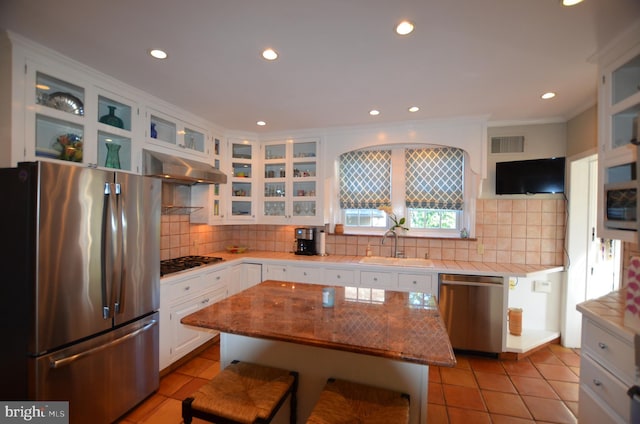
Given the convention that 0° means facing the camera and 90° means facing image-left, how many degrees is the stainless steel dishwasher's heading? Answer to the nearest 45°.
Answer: approximately 0°

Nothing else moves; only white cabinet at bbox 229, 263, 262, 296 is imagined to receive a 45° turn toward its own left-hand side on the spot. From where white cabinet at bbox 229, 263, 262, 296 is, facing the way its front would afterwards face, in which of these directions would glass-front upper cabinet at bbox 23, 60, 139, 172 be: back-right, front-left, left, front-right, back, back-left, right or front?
back-right

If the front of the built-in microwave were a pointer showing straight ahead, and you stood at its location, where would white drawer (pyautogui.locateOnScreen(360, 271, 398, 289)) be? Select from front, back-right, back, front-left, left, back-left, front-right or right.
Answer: front-right

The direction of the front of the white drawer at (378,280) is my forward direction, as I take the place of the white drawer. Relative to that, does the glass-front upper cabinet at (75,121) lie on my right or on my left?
on my right

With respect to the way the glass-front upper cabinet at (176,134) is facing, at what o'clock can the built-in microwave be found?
The built-in microwave is roughly at 12 o'clock from the glass-front upper cabinet.

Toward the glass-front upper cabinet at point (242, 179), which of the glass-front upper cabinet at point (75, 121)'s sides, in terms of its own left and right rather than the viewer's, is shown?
left

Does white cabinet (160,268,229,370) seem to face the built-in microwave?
yes

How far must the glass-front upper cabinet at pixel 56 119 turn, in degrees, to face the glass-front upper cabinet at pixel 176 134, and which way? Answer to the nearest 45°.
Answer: approximately 90° to its left

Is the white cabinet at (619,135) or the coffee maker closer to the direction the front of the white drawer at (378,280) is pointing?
the white cabinet
